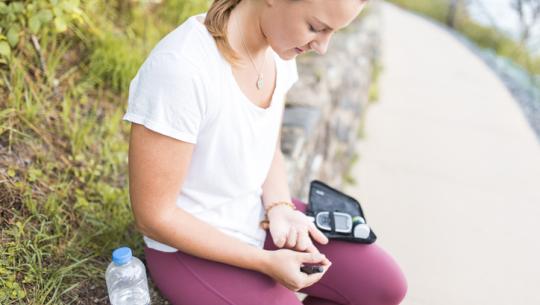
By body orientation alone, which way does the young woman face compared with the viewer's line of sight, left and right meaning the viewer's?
facing the viewer and to the right of the viewer
